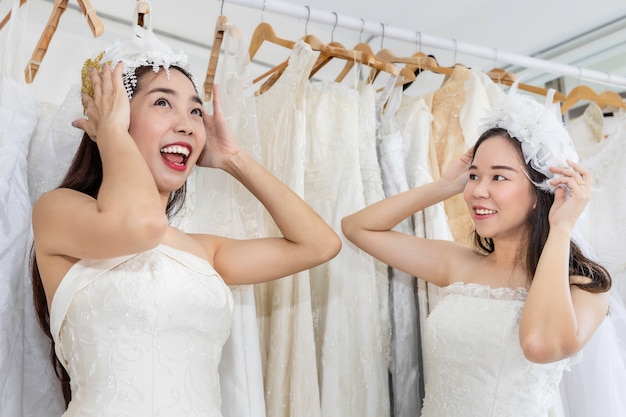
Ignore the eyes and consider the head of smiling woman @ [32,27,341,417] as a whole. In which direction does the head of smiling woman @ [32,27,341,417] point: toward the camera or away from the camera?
toward the camera

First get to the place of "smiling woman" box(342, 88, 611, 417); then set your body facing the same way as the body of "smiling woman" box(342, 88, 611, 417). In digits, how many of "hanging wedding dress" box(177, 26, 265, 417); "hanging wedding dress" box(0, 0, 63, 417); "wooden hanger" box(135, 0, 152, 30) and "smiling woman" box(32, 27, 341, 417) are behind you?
0

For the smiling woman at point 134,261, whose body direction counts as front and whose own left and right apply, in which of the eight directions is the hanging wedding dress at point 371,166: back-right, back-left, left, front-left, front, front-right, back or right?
left

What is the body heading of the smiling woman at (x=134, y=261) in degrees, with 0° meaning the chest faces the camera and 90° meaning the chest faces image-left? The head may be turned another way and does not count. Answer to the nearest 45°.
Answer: approximately 315°

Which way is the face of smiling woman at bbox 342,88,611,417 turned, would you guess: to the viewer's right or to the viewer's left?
to the viewer's left

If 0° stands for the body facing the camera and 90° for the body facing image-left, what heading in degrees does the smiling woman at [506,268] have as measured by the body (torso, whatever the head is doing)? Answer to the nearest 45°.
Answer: approximately 45°

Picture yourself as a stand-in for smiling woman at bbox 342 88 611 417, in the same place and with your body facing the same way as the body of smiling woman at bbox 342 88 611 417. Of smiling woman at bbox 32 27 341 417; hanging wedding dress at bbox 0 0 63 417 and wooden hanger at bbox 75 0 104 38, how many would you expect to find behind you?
0

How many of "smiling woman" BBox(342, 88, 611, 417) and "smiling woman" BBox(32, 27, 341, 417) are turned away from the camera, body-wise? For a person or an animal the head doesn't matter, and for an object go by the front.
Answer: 0

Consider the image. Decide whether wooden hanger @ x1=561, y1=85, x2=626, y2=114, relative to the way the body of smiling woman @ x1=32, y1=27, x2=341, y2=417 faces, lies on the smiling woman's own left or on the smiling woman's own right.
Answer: on the smiling woman's own left

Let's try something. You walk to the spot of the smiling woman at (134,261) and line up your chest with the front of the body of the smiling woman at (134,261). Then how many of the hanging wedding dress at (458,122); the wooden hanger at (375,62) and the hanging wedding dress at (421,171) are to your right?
0

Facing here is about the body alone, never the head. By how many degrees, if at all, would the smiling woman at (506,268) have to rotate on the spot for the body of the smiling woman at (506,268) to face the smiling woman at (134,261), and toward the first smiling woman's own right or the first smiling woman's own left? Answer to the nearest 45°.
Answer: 0° — they already face them

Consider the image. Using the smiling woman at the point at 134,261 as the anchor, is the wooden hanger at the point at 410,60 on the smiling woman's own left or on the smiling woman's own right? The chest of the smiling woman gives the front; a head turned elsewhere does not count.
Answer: on the smiling woman's own left
